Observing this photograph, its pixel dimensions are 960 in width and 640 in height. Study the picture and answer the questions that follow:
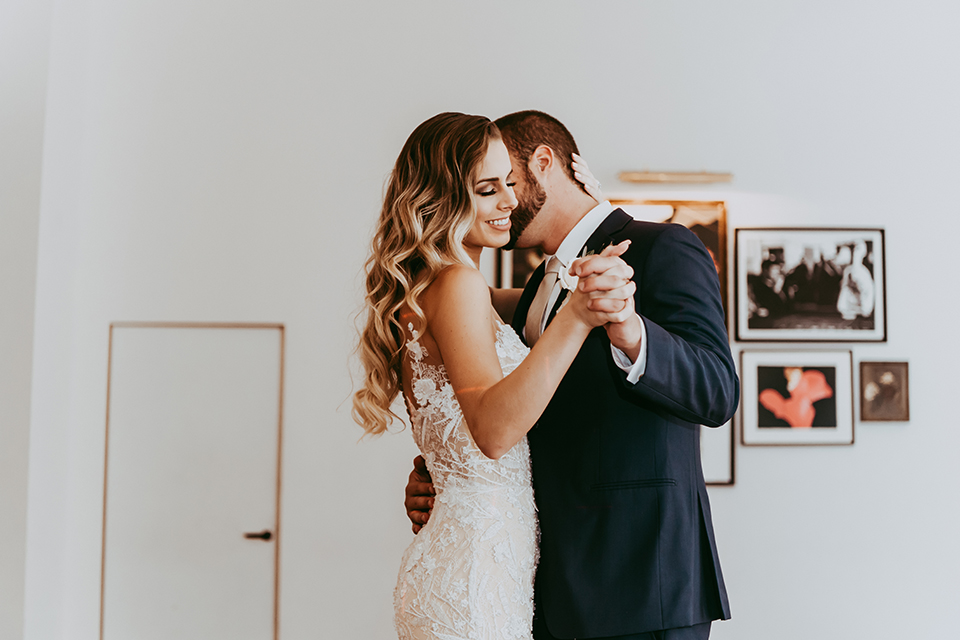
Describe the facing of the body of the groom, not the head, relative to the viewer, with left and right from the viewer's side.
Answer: facing to the left of the viewer

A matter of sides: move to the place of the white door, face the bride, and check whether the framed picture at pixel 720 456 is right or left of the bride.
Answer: left

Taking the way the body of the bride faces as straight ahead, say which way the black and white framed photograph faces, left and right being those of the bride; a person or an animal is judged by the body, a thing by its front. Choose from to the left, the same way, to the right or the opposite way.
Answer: to the right

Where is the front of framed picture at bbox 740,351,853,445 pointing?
toward the camera

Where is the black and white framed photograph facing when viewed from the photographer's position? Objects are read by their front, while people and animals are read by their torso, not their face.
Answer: facing the viewer

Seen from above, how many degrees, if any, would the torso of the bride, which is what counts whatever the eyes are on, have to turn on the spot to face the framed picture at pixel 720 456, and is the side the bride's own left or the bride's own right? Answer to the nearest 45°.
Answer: approximately 45° to the bride's own left

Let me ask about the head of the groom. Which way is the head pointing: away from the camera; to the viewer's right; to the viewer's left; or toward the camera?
to the viewer's left

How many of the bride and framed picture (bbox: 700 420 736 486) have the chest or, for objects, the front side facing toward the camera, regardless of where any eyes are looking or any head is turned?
1

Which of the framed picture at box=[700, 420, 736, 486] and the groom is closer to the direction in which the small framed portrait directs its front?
the groom

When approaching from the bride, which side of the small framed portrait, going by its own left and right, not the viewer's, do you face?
front

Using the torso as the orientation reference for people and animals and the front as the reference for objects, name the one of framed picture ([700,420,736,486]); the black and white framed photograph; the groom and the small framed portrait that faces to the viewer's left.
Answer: the groom

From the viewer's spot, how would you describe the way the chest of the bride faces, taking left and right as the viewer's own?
facing to the right of the viewer

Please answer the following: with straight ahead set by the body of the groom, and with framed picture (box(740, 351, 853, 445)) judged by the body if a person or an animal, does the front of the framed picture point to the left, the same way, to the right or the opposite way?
to the left

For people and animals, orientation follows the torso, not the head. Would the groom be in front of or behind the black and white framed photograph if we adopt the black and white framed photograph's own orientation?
in front

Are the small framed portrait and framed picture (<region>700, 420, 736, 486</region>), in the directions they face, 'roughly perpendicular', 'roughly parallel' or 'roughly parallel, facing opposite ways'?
roughly parallel

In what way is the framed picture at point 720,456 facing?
toward the camera

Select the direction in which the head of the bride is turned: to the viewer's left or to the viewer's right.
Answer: to the viewer's right
